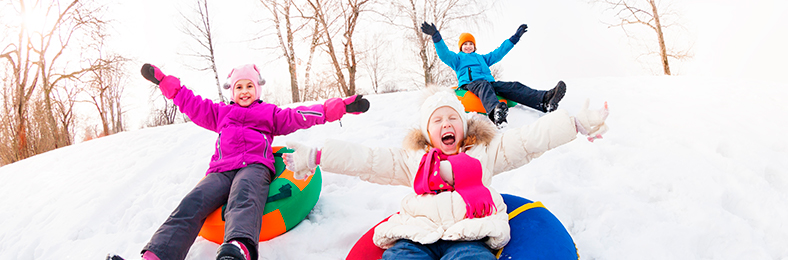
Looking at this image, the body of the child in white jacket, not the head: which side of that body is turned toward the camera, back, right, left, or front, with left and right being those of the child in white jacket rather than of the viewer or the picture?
front

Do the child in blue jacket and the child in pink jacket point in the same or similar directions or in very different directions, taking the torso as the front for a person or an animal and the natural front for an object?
same or similar directions

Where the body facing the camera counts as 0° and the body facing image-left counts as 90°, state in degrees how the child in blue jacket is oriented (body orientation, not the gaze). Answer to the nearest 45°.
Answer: approximately 315°

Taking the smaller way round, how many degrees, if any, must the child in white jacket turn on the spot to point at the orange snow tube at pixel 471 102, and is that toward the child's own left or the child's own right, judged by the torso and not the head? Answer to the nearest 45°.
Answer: approximately 180°

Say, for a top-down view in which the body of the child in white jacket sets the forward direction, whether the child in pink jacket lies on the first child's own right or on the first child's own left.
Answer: on the first child's own right

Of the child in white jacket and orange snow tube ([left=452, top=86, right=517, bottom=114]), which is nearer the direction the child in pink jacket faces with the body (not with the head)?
the child in white jacket

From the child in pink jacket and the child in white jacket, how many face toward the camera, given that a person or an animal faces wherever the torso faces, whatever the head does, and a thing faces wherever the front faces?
2

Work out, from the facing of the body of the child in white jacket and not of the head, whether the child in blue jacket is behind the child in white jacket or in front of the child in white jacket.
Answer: behind

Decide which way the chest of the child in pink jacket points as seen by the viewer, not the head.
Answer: toward the camera

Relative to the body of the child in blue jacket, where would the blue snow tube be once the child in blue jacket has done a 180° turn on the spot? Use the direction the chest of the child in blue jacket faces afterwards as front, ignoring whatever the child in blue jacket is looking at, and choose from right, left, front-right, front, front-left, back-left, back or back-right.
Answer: back-left
